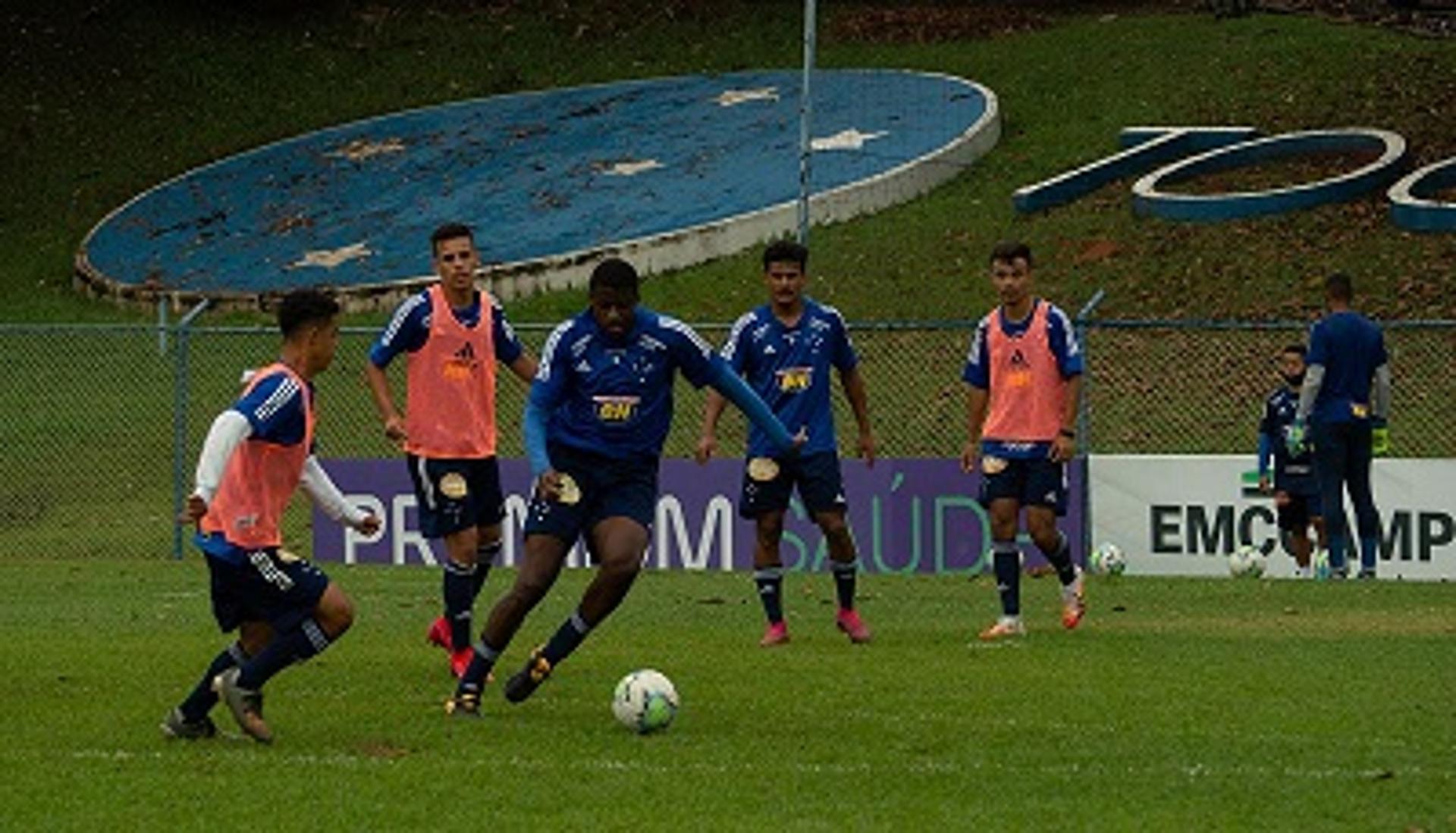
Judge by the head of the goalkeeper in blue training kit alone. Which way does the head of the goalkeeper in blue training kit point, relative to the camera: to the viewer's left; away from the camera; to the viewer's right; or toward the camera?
away from the camera

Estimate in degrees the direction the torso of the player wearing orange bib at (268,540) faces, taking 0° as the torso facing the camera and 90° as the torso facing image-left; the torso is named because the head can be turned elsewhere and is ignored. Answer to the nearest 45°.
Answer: approximately 270°

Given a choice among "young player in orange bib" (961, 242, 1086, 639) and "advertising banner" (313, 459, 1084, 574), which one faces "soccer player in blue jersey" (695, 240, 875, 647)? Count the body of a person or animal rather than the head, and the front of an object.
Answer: the advertising banner

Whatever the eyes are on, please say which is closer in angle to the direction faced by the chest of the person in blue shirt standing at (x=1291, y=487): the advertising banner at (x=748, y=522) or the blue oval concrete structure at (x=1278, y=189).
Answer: the advertising banner

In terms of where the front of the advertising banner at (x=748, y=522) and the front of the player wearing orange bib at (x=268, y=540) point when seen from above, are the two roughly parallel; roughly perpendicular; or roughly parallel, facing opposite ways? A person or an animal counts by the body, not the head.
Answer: roughly perpendicular

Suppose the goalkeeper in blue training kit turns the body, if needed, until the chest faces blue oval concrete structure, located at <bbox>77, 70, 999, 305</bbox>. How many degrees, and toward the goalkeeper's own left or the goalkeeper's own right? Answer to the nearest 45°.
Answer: approximately 45° to the goalkeeper's own left

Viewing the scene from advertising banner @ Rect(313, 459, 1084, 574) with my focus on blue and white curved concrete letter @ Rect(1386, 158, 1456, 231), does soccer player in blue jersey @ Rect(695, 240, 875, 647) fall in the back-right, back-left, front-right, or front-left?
back-right

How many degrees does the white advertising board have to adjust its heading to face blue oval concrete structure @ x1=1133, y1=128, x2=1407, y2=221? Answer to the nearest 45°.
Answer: approximately 180°

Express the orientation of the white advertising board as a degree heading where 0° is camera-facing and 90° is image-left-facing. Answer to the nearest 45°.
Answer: approximately 0°

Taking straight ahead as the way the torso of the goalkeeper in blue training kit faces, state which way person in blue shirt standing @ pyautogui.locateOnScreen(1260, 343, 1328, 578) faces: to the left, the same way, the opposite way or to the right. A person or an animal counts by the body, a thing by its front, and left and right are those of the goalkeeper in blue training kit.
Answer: the opposite way

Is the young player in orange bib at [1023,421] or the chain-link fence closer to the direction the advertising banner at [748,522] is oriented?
the young player in orange bib

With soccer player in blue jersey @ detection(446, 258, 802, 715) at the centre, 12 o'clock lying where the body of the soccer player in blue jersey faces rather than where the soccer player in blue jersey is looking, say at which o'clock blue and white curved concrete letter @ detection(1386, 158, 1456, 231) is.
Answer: The blue and white curved concrete letter is roughly at 7 o'clock from the soccer player in blue jersey.
